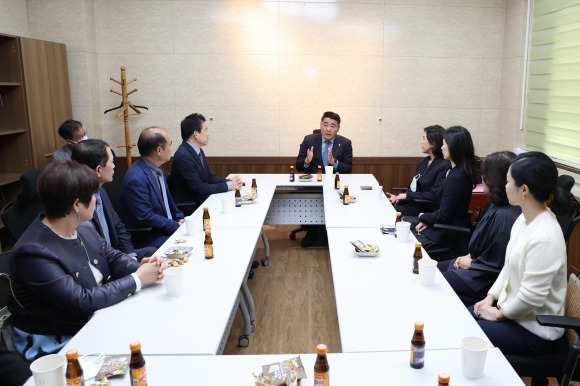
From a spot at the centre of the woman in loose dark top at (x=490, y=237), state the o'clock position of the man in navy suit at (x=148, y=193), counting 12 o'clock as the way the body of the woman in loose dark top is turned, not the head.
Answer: The man in navy suit is roughly at 12 o'clock from the woman in loose dark top.

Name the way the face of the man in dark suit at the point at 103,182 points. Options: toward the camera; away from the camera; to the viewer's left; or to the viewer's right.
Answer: to the viewer's right

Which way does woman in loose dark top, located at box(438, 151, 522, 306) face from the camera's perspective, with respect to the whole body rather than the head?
to the viewer's left

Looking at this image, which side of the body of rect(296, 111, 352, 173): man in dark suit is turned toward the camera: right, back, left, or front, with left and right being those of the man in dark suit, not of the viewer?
front

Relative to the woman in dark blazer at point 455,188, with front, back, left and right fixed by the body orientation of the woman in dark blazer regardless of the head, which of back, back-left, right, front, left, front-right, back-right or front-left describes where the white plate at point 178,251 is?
front-left

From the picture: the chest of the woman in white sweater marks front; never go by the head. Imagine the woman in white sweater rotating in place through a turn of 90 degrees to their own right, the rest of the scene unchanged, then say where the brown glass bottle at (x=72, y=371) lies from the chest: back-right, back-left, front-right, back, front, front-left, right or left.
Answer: back-left

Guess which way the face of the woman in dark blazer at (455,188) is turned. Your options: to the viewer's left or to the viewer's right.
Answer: to the viewer's left

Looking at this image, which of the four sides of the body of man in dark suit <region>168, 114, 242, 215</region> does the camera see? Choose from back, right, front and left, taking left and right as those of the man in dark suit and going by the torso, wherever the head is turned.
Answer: right

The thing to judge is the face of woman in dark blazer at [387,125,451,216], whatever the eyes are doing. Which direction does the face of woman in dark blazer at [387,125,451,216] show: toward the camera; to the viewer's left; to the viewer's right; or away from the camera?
to the viewer's left

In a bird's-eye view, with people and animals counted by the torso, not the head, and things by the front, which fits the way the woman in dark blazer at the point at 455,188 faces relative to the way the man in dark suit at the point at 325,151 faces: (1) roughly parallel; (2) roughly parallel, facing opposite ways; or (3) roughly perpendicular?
roughly perpendicular

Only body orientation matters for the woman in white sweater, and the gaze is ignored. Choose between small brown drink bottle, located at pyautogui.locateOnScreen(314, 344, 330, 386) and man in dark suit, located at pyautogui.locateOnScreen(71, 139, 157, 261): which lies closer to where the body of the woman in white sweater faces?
the man in dark suit

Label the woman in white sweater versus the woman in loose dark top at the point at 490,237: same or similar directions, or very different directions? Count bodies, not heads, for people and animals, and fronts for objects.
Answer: same or similar directions

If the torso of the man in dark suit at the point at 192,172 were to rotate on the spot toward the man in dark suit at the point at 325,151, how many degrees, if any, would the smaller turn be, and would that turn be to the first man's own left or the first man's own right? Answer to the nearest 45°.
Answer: approximately 45° to the first man's own left

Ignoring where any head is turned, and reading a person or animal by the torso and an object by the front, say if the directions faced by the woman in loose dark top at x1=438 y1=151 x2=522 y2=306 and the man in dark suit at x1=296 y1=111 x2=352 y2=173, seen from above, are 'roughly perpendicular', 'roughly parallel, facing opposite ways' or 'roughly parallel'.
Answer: roughly perpendicular

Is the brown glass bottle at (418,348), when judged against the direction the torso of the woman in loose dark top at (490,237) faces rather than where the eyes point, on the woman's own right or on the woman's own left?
on the woman's own left

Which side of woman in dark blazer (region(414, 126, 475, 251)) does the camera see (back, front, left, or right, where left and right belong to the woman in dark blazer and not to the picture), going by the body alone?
left

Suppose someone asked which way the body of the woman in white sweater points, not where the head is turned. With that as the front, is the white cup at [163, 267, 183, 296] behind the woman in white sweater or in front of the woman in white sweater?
in front

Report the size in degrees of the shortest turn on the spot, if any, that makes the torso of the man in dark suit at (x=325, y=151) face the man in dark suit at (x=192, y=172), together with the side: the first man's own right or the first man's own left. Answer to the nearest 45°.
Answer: approximately 45° to the first man's own right

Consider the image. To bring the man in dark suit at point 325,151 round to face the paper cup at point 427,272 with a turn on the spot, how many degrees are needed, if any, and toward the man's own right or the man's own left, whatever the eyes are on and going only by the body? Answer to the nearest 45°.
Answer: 0° — they already face it
